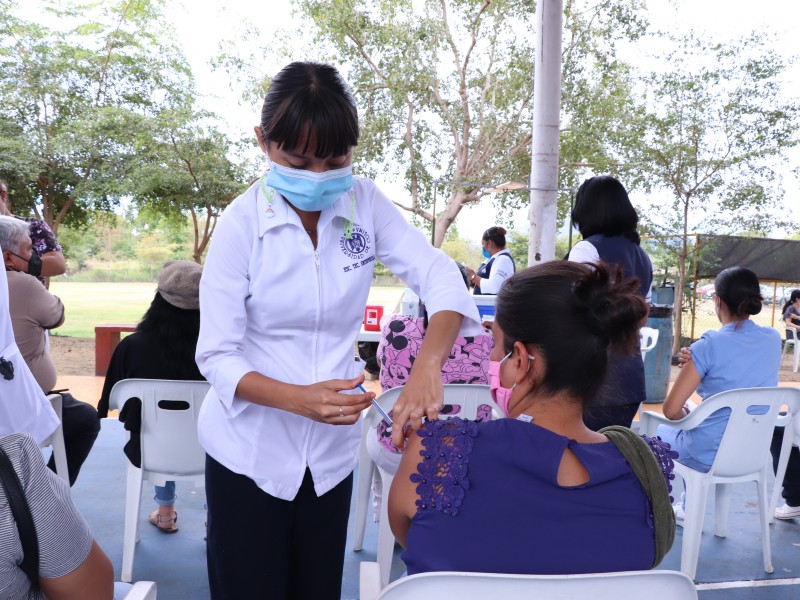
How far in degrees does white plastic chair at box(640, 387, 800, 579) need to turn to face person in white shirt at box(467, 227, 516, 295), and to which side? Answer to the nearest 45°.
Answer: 0° — it already faces them

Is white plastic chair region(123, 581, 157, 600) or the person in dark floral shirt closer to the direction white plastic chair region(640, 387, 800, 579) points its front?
the person in dark floral shirt

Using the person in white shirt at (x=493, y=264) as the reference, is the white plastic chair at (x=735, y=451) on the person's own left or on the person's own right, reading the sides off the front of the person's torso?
on the person's own left

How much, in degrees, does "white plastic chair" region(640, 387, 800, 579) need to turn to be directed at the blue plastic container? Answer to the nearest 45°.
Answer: approximately 45° to its right

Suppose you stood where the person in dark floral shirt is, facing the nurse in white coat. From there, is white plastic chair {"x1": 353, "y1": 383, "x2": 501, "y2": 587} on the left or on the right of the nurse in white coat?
left
